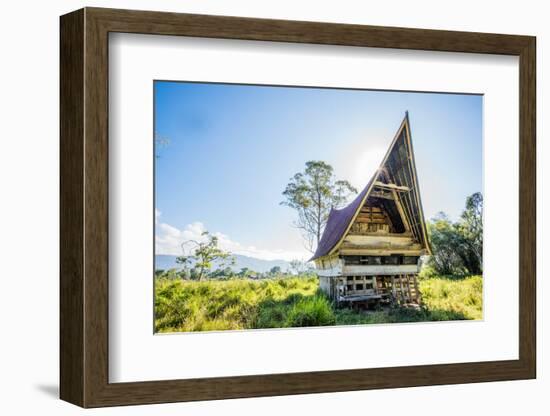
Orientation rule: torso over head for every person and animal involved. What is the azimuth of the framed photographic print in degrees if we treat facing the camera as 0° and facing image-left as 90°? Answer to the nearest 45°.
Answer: approximately 315°
